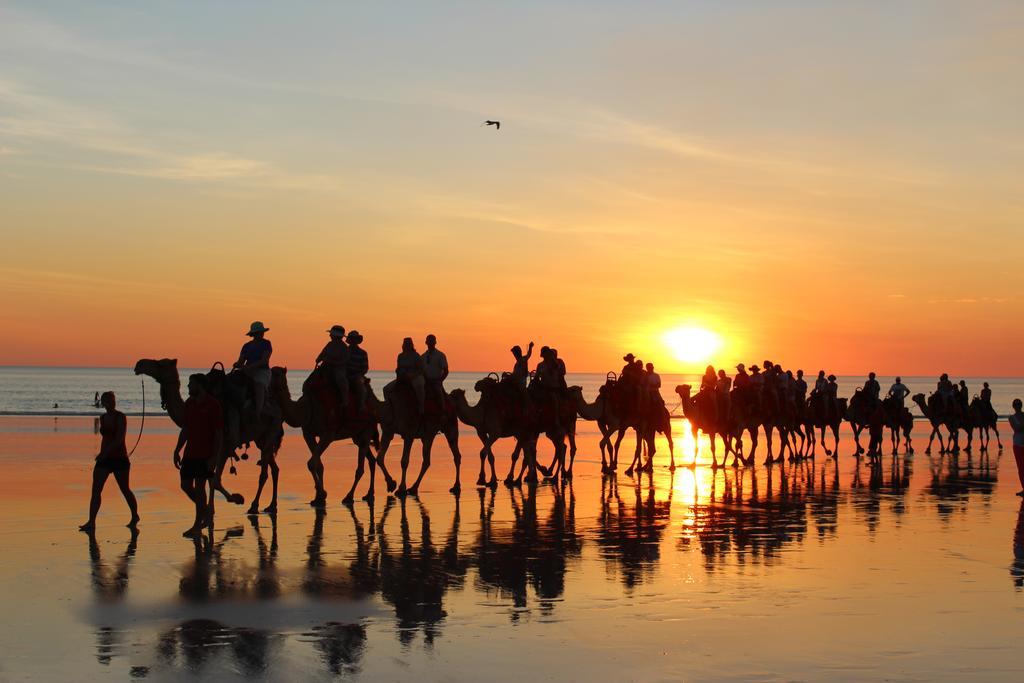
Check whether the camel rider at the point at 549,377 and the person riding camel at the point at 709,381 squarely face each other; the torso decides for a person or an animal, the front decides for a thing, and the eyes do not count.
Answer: no

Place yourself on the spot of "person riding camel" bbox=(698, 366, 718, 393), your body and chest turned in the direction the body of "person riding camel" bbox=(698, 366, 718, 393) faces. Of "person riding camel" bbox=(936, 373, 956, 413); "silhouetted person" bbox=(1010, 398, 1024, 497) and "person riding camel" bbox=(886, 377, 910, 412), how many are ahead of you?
0

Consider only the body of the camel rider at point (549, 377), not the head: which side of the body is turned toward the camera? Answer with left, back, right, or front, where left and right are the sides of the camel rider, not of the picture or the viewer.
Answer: left

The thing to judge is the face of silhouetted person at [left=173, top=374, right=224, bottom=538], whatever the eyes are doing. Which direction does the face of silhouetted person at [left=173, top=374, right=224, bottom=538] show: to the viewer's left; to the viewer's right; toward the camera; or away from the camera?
to the viewer's left

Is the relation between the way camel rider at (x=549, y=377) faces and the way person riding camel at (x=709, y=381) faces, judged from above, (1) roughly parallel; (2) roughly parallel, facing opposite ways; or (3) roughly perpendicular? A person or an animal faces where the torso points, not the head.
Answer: roughly parallel

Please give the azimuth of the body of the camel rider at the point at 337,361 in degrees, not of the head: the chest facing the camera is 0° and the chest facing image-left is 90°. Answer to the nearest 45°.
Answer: approximately 90°

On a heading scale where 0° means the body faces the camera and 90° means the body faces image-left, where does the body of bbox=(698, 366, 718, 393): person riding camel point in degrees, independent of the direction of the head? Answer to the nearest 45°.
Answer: approximately 90°

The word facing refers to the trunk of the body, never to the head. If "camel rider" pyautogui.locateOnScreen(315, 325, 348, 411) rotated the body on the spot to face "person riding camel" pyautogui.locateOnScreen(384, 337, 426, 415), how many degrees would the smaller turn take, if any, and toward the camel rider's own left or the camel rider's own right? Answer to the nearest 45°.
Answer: approximately 135° to the camel rider's own right

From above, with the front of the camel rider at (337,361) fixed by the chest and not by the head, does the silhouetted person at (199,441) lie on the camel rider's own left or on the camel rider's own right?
on the camel rider's own left

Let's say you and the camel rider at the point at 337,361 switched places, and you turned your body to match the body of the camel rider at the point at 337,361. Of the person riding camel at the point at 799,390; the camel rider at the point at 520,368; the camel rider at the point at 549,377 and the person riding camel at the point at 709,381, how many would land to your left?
0

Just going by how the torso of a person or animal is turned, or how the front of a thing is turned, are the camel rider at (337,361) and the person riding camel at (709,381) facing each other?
no

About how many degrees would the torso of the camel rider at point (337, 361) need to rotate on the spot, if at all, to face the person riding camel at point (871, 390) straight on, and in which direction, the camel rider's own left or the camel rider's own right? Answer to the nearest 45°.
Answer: approximately 135° to the camel rider's own right

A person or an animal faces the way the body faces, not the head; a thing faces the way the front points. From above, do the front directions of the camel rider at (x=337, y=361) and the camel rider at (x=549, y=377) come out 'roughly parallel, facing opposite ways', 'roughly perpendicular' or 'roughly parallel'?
roughly parallel

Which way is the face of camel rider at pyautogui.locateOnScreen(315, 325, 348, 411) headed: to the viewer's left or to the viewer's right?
to the viewer's left

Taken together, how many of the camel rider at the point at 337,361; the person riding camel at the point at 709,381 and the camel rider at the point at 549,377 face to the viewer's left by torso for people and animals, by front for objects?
3

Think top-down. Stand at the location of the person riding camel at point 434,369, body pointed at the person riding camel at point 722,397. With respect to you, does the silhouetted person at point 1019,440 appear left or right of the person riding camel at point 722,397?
right
